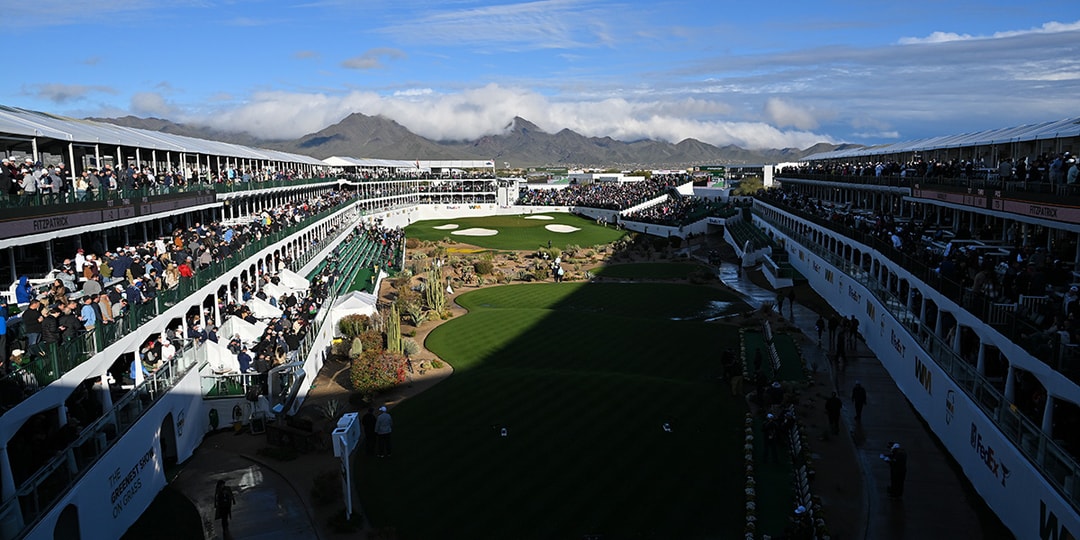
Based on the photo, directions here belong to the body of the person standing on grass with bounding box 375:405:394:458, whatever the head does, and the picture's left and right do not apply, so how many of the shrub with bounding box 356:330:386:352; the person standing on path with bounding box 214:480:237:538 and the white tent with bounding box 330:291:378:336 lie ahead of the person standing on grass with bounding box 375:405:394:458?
2

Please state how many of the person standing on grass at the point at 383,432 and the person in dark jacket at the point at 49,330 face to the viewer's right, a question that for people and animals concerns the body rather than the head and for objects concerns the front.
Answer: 1

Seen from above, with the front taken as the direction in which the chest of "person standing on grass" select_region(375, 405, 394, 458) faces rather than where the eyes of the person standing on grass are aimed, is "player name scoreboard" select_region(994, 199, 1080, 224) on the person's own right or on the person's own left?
on the person's own right

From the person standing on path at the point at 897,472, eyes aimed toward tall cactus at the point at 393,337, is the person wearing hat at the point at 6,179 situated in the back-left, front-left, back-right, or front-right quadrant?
front-left

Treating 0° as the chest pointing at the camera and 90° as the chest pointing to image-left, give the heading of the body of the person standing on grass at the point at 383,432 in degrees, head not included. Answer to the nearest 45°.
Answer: approximately 180°

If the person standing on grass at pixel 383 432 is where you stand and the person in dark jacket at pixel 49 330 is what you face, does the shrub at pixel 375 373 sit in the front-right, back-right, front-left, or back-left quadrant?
back-right

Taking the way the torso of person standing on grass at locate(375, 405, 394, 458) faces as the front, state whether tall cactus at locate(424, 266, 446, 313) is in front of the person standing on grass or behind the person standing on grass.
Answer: in front

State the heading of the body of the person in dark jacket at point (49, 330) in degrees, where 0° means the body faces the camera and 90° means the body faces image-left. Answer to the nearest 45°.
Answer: approximately 270°

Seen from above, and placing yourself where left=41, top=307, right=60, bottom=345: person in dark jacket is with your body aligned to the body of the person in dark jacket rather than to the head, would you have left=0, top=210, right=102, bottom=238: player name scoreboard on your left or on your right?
on your left

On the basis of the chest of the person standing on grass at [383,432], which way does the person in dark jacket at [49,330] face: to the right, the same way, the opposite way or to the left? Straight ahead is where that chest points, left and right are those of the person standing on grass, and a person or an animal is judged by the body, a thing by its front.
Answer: to the right

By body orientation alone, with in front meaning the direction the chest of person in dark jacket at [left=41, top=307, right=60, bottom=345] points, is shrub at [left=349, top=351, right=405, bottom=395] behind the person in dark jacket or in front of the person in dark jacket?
in front

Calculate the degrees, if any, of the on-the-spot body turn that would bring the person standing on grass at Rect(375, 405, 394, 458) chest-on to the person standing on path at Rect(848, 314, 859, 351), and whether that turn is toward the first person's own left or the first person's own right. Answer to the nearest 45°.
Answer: approximately 45° to the first person's own right

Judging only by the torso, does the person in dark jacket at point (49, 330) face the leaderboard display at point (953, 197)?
yes

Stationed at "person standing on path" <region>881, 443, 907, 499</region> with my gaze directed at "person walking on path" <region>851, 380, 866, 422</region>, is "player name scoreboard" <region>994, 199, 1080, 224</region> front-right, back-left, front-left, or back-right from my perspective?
front-right
